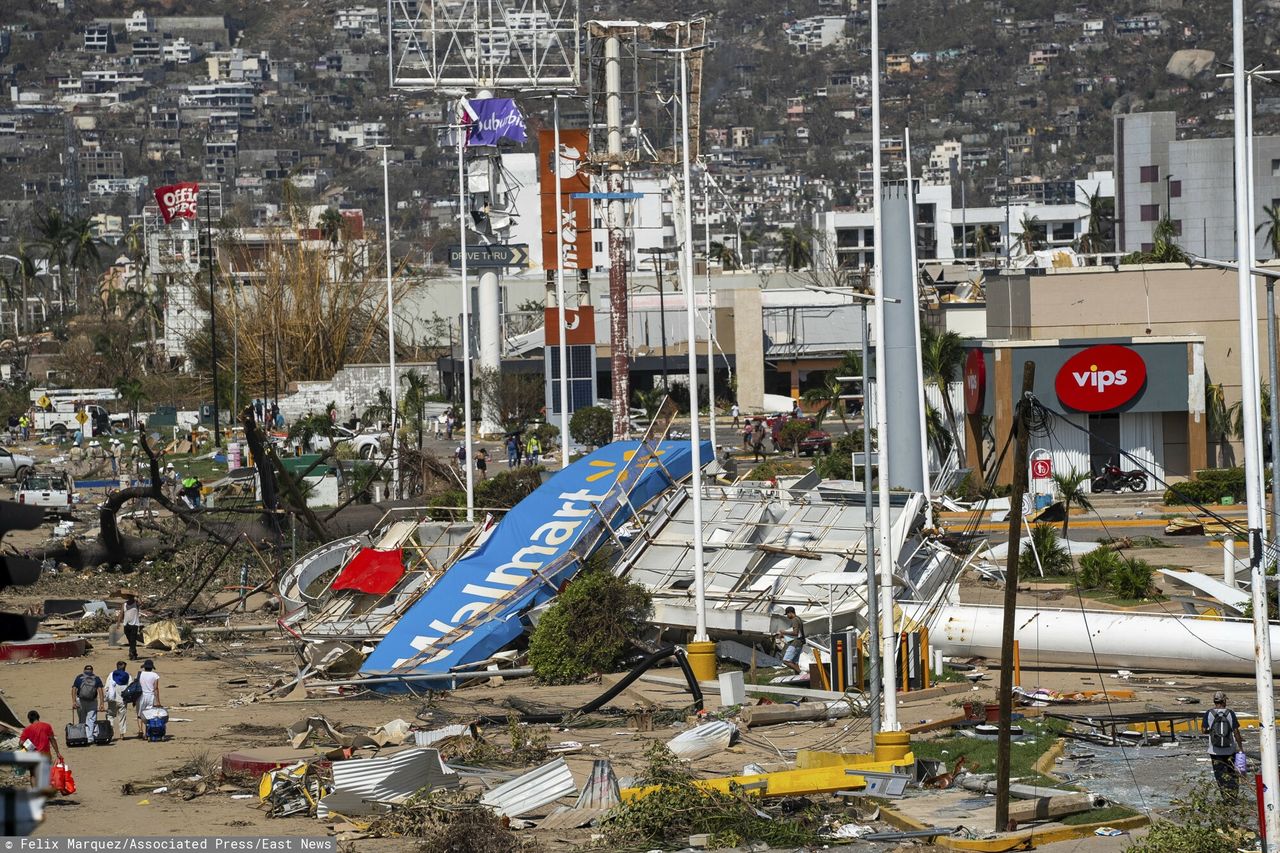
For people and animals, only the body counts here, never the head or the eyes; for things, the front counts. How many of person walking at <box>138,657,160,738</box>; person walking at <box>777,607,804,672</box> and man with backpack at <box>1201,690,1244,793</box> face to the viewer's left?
1

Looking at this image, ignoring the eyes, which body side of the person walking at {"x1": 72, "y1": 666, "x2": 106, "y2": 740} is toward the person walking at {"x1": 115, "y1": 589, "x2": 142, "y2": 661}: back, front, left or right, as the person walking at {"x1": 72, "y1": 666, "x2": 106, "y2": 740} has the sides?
front

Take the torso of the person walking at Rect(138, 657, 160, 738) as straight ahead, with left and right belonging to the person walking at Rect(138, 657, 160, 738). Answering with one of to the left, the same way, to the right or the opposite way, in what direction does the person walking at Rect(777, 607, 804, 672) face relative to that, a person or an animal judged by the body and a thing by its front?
to the left

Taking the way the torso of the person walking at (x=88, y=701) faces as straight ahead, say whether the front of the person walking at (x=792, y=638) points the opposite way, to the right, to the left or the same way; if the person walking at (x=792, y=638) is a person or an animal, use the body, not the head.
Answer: to the left

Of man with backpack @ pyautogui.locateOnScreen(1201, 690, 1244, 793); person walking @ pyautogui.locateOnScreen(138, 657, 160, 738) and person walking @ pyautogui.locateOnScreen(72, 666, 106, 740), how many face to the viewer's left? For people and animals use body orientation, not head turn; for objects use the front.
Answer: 0

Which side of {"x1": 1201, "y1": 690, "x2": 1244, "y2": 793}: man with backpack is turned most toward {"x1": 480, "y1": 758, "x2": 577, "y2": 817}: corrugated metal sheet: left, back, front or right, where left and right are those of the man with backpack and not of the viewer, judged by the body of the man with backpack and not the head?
left

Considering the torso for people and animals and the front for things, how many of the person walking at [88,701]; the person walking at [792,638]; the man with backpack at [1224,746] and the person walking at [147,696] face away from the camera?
3

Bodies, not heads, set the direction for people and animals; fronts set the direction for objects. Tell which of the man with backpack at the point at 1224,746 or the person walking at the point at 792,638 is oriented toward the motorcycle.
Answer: the man with backpack

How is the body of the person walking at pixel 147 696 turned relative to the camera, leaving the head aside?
away from the camera

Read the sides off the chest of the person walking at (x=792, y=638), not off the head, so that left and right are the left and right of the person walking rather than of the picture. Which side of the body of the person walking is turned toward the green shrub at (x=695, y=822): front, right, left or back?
left

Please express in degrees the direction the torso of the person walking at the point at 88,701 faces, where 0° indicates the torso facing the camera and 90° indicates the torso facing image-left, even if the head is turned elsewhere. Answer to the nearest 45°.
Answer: approximately 180°

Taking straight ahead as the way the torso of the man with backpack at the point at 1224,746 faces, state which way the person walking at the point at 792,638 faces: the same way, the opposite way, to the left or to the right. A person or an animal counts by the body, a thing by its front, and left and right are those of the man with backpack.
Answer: to the left

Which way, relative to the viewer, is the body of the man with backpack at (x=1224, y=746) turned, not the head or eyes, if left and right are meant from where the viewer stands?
facing away from the viewer

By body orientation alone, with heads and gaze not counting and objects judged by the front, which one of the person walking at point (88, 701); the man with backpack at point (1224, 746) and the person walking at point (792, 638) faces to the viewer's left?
the person walking at point (792, 638)

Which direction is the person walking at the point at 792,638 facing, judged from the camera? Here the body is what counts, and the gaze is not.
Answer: to the viewer's left
